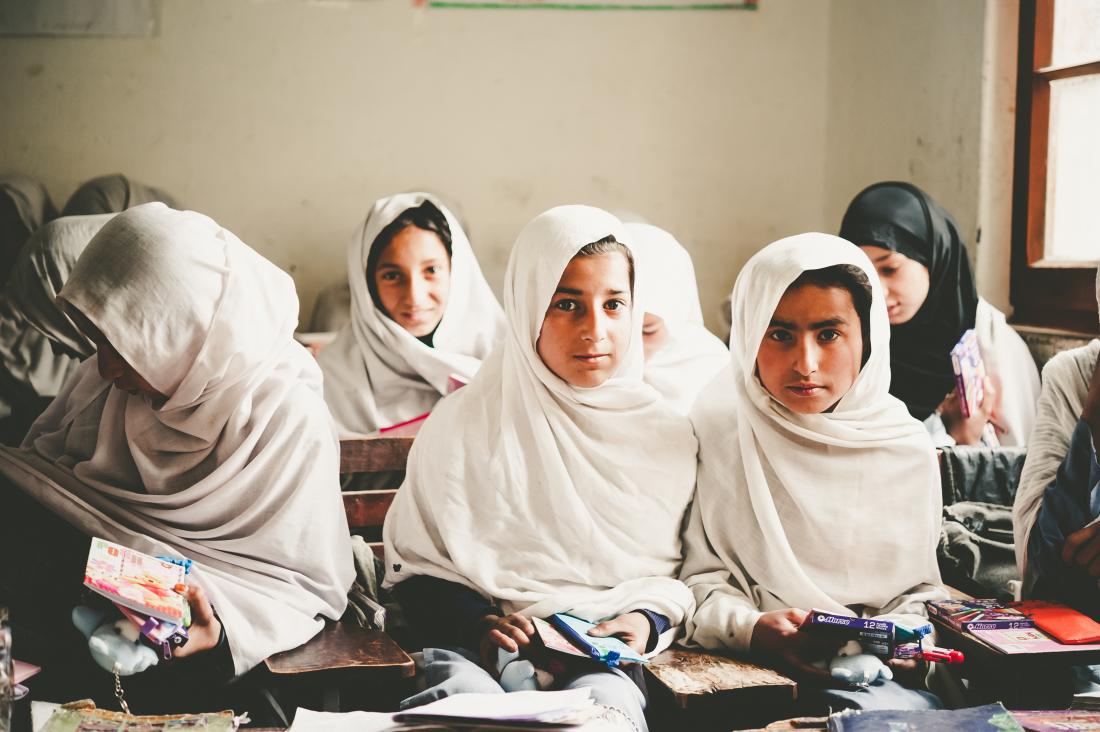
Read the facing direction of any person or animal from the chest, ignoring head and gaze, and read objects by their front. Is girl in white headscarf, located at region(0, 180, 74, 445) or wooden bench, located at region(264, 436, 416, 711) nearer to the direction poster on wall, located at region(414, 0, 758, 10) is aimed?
the wooden bench

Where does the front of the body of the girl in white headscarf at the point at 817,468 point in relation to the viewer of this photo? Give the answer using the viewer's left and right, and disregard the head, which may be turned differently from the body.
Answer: facing the viewer

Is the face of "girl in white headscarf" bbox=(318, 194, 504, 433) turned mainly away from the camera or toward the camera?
toward the camera

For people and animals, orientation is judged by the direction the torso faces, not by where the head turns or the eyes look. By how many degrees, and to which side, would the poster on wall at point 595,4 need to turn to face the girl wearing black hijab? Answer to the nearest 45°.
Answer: approximately 45° to its left

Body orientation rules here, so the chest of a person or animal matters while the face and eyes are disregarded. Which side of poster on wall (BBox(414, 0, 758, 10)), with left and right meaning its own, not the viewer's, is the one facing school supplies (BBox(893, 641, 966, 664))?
front

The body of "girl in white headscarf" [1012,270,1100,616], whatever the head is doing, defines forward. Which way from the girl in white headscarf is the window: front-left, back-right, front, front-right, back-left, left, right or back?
back-left

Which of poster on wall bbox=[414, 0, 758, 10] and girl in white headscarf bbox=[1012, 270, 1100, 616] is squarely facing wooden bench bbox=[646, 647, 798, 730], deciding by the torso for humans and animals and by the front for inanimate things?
the poster on wall

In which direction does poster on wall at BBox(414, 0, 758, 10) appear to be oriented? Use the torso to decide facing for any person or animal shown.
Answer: toward the camera
